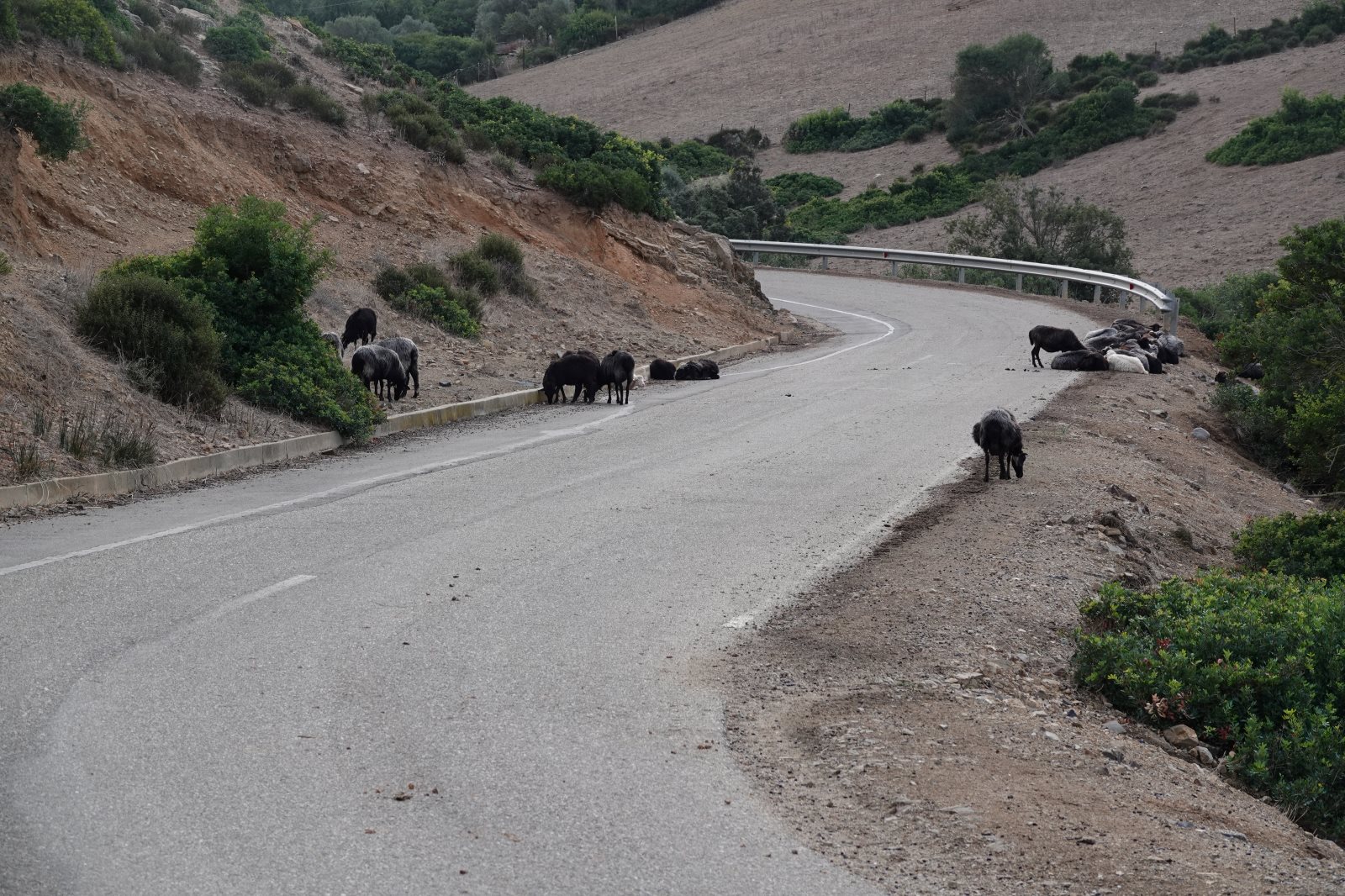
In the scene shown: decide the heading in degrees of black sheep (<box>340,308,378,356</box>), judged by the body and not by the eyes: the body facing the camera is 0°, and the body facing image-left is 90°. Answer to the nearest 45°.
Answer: approximately 45°

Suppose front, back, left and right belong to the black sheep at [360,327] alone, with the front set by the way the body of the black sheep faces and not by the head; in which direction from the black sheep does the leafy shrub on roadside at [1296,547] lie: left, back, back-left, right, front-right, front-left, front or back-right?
left

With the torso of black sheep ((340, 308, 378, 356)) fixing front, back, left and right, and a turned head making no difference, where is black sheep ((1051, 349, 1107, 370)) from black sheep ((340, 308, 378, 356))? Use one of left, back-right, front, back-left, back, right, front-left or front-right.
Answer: back-left

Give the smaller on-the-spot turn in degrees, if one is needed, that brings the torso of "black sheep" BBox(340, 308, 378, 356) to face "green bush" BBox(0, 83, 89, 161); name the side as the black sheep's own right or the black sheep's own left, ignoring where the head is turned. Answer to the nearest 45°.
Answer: approximately 45° to the black sheep's own right

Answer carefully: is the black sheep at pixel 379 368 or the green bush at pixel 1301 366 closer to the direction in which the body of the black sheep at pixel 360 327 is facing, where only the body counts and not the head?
the black sheep

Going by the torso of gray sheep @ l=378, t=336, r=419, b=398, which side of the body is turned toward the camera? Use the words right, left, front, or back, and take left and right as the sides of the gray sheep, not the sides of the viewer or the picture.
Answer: left

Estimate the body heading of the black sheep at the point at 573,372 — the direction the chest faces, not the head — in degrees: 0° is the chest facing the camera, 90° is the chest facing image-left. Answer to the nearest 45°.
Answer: approximately 90°
